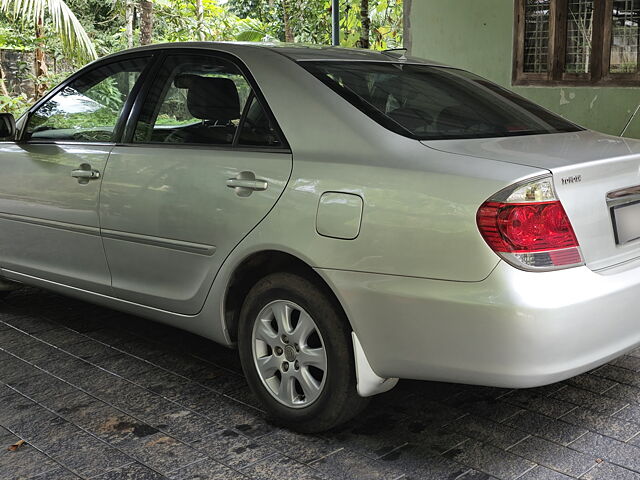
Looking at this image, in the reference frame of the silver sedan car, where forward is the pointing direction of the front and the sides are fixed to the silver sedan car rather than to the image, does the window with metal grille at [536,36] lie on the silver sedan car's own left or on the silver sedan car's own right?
on the silver sedan car's own right

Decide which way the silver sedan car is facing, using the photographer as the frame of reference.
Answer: facing away from the viewer and to the left of the viewer

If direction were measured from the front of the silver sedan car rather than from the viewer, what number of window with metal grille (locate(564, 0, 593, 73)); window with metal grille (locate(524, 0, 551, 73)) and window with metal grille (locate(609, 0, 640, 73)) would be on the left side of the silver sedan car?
0

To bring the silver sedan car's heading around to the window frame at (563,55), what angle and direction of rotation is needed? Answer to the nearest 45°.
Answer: approximately 90° to its right

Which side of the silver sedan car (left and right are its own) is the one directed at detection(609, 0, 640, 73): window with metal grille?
right

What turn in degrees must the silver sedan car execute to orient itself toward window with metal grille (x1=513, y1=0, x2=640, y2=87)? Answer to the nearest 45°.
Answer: approximately 90° to its right

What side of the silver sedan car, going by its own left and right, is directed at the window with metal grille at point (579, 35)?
right
